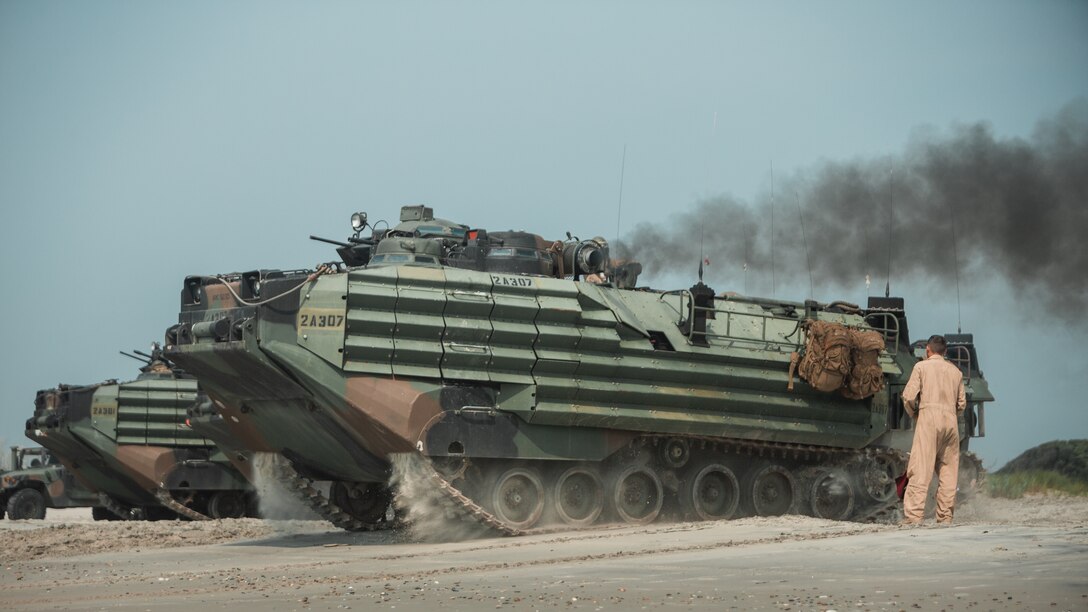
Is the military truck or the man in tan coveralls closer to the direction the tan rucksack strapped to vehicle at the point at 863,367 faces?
the man in tan coveralls

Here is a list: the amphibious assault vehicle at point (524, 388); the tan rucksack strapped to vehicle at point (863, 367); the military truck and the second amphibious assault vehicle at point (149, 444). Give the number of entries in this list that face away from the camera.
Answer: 0

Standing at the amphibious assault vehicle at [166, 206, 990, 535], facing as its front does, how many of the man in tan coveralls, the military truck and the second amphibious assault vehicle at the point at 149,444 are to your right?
2

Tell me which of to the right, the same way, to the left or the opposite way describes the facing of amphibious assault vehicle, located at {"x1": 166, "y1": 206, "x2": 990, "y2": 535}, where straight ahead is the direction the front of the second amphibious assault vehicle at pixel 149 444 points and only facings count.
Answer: the same way

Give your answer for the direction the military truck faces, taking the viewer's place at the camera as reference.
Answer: facing the viewer and to the left of the viewer

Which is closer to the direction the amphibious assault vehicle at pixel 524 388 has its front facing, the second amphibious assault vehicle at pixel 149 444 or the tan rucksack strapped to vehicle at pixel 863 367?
the second amphibious assault vehicle

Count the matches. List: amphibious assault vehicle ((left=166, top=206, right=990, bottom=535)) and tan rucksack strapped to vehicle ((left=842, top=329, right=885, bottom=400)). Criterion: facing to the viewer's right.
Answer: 0

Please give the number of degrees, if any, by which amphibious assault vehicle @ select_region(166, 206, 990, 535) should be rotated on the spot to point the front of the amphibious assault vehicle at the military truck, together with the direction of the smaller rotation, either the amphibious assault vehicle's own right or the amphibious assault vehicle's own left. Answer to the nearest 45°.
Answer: approximately 90° to the amphibious assault vehicle's own right

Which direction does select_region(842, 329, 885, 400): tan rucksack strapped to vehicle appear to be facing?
toward the camera

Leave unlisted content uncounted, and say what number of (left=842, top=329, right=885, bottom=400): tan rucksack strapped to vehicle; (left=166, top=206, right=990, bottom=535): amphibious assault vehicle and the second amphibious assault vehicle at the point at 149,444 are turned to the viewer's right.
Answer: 0

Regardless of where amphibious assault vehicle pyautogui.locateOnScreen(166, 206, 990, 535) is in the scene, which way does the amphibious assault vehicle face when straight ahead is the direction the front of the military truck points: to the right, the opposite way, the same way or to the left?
the same way
